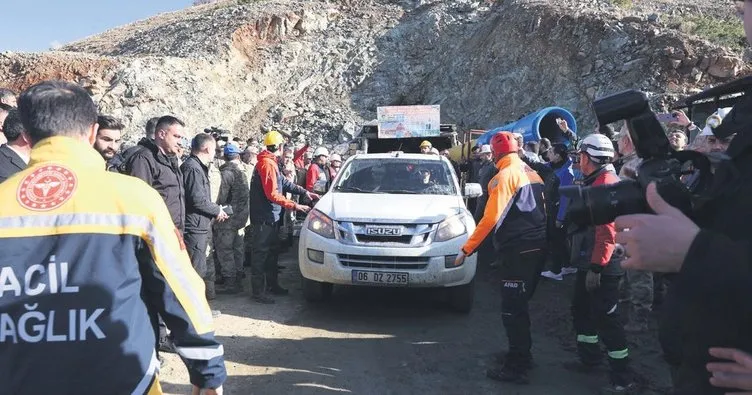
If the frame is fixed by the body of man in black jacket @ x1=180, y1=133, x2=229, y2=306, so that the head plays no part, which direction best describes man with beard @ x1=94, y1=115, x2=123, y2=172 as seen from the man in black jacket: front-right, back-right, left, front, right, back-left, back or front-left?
back-right

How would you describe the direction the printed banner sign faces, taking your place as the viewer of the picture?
facing the viewer

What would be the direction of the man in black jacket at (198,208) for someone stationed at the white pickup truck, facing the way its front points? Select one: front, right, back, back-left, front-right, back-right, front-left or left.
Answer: right

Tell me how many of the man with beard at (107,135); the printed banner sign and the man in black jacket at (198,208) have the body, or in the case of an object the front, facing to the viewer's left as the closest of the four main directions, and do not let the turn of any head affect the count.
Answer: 0

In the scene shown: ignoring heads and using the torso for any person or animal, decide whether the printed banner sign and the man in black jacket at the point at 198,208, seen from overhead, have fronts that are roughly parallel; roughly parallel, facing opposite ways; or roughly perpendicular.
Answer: roughly perpendicular

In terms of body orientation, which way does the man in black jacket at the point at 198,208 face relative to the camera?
to the viewer's right

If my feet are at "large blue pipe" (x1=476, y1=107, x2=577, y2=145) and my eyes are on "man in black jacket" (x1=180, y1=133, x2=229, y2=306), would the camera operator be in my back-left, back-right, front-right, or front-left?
front-left

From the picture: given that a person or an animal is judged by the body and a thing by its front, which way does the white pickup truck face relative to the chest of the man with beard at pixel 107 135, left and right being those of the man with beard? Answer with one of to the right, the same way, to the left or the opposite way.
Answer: to the right

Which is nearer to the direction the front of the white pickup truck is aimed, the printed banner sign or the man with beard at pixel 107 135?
the man with beard

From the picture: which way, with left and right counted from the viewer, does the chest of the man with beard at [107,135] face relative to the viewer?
facing the viewer and to the right of the viewer

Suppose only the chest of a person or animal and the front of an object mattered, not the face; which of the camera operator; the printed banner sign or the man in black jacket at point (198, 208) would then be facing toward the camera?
the printed banner sign

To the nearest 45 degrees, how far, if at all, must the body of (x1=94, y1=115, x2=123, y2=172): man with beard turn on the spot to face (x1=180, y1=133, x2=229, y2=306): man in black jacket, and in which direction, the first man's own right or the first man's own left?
approximately 90° to the first man's own left

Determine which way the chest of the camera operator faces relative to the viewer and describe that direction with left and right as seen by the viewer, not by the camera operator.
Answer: facing to the left of the viewer

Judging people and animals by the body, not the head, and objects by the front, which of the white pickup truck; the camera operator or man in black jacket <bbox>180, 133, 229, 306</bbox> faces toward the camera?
the white pickup truck
